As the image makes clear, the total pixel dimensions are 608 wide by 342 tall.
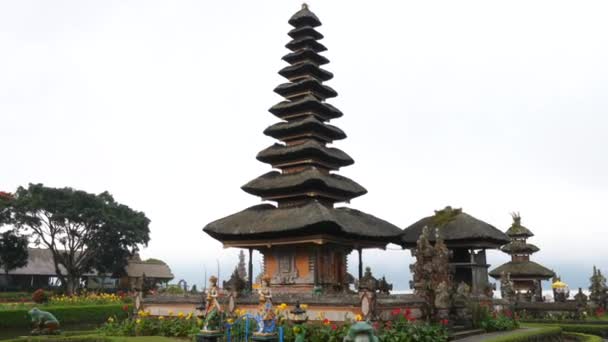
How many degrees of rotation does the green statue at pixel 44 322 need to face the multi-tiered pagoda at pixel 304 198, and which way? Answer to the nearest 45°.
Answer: approximately 180°

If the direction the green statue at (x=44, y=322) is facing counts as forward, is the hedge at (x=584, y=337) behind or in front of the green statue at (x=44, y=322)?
behind

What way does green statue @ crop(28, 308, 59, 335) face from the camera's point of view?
to the viewer's left

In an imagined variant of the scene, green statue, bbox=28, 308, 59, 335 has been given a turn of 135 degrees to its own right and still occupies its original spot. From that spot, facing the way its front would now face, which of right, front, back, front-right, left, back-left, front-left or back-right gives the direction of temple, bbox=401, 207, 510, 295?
front-right

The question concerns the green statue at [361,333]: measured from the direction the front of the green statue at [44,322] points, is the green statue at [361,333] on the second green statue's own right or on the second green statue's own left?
on the second green statue's own left

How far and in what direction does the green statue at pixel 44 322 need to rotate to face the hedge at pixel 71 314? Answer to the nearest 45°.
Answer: approximately 90° to its right
